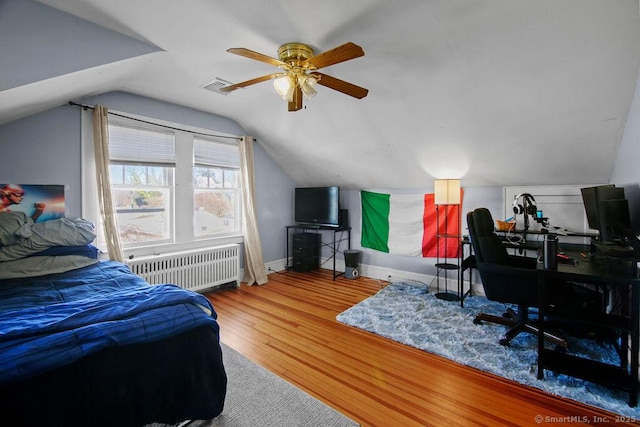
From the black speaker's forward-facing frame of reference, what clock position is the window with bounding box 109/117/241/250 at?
The window is roughly at 2 o'clock from the black speaker.

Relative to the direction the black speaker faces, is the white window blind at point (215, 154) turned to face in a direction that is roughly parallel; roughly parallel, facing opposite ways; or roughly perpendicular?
roughly perpendicular

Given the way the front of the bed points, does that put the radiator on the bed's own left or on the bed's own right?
on the bed's own left

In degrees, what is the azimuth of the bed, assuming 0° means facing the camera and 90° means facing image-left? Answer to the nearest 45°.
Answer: approximately 315°

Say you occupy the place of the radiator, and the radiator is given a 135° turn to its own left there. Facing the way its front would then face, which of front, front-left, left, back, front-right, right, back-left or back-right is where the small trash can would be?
right

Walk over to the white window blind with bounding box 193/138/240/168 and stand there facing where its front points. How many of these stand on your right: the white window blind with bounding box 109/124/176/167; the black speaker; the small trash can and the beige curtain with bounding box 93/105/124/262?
2

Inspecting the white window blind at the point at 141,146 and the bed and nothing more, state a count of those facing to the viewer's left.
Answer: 0

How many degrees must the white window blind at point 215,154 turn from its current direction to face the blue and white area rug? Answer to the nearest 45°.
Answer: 0° — it already faces it

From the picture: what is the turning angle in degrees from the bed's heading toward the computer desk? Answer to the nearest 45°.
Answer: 0° — it already faces it

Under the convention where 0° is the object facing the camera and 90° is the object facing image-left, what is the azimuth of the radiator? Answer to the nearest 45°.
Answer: approximately 315°
